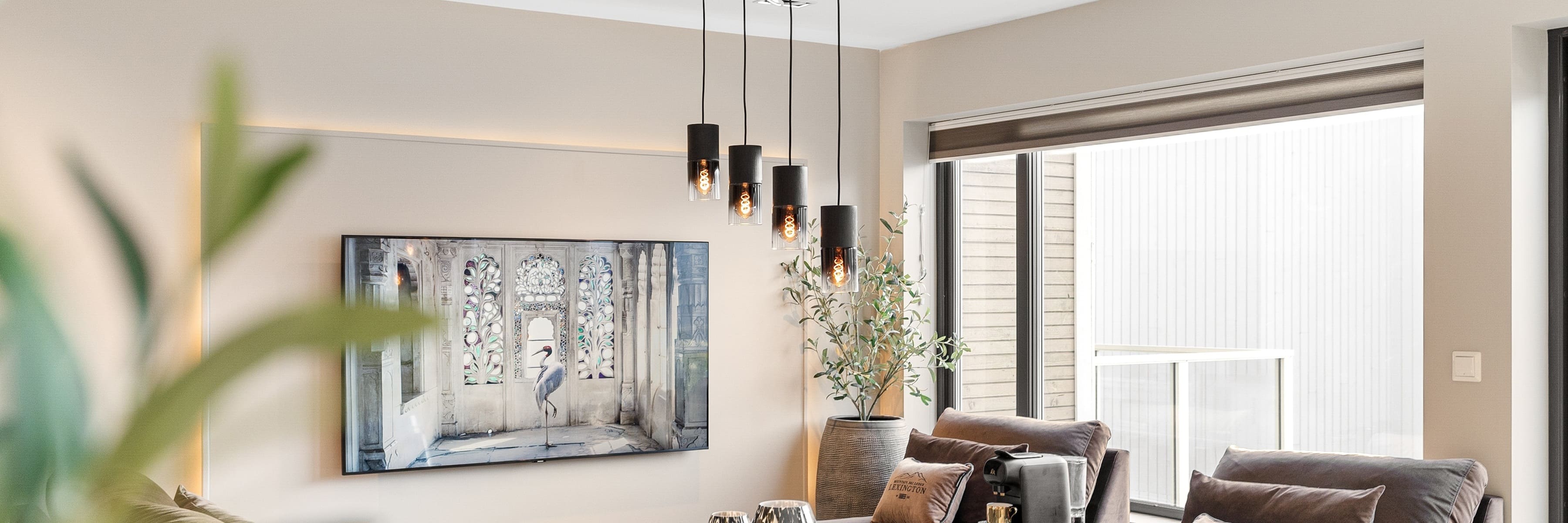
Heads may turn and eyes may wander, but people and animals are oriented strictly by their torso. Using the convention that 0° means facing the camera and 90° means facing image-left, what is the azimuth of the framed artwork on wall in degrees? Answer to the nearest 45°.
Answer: approximately 0°

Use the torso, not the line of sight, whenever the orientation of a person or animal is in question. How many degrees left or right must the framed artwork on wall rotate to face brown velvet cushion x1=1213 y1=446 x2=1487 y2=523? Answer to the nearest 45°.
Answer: approximately 45° to its left

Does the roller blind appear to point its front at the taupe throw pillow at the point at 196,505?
yes

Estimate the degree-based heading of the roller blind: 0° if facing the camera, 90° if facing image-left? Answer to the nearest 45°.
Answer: approximately 45°

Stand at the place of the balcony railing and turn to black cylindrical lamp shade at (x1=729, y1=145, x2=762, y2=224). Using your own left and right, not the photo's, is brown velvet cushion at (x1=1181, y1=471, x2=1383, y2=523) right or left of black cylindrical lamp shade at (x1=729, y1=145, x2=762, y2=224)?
left

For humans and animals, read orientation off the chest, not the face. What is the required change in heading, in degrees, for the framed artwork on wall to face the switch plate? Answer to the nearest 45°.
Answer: approximately 45° to its left

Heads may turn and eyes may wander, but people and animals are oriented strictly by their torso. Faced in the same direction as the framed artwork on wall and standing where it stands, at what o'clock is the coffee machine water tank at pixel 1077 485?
The coffee machine water tank is roughly at 11 o'clock from the framed artwork on wall.

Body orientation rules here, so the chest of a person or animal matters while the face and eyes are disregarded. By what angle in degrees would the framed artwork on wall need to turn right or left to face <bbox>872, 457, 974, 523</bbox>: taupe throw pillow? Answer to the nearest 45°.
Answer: approximately 45° to its left

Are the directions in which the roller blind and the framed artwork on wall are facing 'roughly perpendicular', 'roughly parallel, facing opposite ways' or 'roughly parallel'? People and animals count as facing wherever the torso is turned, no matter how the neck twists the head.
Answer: roughly perpendicular
